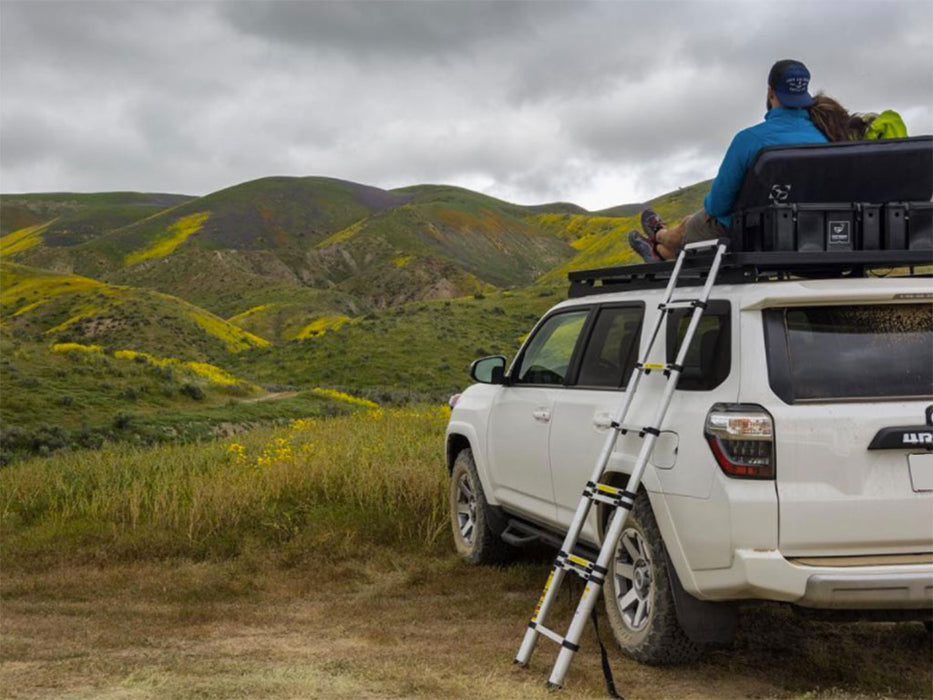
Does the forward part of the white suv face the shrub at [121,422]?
yes

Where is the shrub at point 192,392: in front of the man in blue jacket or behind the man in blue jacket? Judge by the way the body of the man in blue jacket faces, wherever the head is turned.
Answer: in front

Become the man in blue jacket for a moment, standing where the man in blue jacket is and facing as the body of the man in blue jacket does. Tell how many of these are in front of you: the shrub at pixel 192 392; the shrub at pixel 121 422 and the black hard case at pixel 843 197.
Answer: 2

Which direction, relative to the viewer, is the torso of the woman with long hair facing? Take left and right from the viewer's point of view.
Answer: facing away from the viewer and to the left of the viewer

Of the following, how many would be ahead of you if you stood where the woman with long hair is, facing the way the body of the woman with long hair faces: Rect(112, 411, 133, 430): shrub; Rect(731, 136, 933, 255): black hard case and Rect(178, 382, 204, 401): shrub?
2

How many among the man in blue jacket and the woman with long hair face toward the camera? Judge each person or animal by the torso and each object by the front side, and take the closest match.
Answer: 0

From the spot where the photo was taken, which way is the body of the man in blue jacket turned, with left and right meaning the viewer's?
facing away from the viewer and to the left of the viewer

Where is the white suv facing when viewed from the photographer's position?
facing away from the viewer and to the left of the viewer

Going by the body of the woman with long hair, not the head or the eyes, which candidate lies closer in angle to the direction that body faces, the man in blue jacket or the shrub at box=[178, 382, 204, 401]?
the shrub

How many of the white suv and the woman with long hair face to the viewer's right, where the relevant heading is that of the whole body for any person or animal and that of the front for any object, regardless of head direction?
0
